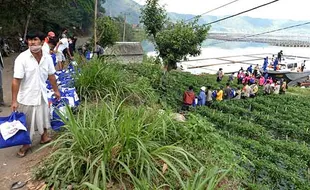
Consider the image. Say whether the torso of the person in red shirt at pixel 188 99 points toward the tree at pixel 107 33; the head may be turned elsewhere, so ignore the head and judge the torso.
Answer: no

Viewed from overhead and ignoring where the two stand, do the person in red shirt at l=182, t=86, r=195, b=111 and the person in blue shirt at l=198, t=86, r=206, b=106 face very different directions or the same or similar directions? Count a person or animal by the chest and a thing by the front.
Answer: same or similar directions

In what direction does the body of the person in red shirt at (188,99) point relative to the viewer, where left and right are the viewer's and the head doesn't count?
facing away from the viewer and to the right of the viewer

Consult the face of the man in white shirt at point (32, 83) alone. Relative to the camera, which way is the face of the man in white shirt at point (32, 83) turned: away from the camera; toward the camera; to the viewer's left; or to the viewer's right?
toward the camera

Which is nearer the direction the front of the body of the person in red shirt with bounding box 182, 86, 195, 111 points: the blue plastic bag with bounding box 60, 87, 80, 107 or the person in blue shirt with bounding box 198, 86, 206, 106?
the person in blue shirt

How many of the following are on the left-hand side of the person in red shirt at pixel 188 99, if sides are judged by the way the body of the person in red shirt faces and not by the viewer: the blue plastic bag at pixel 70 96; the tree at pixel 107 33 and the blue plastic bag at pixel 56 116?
1

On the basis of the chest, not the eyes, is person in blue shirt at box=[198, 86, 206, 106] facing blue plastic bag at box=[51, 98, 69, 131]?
no

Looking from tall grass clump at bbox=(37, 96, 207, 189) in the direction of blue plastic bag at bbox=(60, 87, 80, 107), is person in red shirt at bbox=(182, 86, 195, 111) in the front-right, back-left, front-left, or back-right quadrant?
front-right

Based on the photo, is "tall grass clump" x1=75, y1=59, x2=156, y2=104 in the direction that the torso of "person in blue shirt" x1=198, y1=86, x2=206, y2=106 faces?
no

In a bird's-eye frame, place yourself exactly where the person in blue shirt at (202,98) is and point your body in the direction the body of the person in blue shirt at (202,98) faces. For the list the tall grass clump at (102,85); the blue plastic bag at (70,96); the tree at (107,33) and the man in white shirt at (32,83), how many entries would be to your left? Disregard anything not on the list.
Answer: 1

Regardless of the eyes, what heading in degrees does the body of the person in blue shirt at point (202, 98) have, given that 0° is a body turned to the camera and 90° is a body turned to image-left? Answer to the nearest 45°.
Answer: approximately 225°

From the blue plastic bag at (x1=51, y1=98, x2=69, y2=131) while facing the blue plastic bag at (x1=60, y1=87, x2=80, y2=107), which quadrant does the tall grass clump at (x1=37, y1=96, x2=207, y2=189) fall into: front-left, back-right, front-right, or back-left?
back-right
